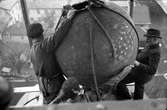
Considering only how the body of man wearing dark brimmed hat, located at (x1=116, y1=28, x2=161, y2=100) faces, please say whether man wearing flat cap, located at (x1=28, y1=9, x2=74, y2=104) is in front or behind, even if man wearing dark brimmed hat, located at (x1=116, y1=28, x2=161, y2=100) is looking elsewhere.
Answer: in front

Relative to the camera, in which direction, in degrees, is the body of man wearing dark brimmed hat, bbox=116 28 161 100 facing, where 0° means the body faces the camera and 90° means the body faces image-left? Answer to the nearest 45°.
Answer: approximately 90°

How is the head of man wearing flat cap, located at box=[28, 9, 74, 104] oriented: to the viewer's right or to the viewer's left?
to the viewer's right
